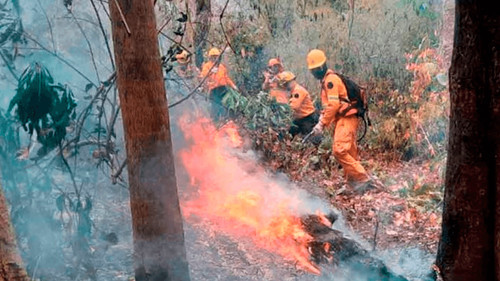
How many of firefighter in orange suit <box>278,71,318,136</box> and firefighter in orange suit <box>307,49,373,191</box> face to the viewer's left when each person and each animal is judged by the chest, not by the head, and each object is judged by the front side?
2

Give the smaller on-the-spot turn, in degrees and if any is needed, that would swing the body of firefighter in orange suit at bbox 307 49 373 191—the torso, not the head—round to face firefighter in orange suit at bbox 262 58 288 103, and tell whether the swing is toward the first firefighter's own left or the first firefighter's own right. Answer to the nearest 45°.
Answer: approximately 45° to the first firefighter's own right

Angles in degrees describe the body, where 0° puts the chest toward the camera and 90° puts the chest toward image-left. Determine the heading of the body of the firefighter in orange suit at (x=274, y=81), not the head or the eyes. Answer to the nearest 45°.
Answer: approximately 45°

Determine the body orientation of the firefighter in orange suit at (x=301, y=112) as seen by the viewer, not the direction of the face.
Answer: to the viewer's left

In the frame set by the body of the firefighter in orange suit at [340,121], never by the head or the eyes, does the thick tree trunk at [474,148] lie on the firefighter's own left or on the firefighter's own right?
on the firefighter's own left

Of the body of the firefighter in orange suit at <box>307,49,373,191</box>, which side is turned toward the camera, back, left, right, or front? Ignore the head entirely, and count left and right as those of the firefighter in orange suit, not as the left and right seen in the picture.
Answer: left

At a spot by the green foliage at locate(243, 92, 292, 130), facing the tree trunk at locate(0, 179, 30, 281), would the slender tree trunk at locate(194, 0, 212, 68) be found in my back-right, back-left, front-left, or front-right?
back-right

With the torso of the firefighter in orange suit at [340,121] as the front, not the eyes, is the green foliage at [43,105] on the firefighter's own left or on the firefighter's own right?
on the firefighter's own left

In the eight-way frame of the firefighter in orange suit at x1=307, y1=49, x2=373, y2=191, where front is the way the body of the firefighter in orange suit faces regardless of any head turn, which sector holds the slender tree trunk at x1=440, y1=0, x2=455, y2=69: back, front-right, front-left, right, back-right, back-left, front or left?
back-right
